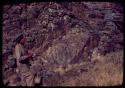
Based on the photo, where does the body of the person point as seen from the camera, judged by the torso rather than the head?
to the viewer's right
